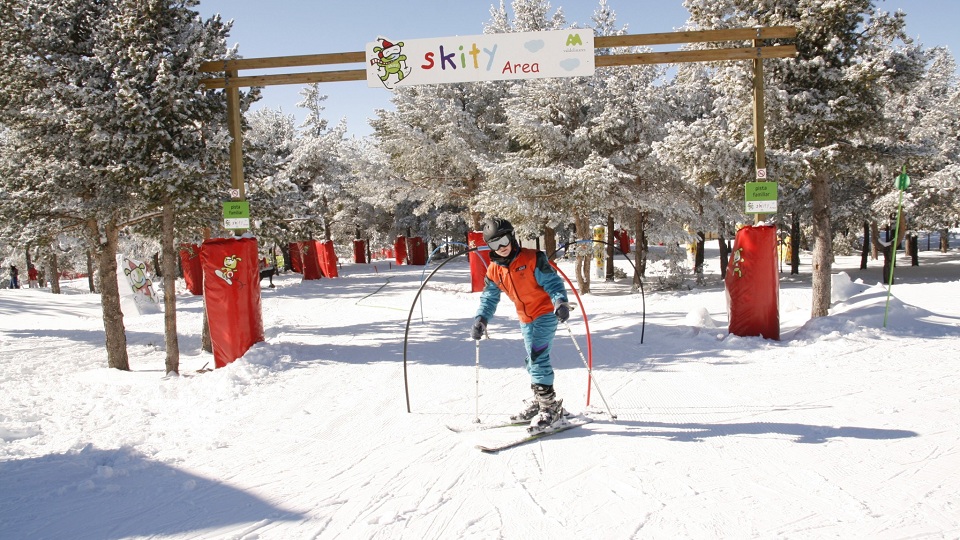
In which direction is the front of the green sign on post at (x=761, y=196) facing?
toward the camera

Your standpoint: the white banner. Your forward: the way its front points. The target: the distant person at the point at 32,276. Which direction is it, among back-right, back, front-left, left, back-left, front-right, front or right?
back-right

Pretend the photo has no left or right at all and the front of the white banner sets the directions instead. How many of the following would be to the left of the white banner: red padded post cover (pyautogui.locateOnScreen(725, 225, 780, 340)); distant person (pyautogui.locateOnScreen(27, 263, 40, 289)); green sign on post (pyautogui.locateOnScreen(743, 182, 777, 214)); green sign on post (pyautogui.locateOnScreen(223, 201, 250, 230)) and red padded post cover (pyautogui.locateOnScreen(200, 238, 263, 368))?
2

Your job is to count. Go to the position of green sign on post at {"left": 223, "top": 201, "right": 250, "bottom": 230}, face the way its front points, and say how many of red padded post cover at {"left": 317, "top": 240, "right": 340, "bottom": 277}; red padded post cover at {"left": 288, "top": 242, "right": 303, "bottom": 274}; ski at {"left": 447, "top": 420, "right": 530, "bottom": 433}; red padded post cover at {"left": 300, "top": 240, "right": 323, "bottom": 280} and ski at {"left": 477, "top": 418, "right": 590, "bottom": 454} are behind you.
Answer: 3

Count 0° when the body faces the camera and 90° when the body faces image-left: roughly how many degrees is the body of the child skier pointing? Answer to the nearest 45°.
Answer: approximately 45°

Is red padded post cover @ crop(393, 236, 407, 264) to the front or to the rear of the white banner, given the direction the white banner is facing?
to the rear

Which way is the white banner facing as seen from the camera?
toward the camera

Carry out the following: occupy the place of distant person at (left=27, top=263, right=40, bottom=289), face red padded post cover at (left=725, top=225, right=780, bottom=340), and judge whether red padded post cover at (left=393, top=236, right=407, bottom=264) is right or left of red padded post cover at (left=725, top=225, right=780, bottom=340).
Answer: left

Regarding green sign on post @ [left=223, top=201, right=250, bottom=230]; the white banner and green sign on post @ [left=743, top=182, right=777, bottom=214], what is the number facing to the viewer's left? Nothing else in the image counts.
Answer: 0

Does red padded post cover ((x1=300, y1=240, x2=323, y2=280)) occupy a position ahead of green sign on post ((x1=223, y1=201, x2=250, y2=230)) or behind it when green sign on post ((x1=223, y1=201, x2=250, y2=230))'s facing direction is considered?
behind

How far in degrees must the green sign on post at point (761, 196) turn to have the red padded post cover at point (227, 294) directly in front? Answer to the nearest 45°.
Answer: approximately 45° to its right

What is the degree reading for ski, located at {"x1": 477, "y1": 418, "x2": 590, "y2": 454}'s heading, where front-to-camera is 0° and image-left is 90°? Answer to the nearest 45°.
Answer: approximately 45°
